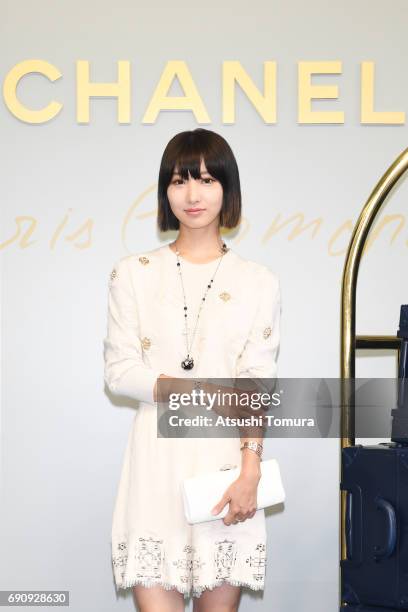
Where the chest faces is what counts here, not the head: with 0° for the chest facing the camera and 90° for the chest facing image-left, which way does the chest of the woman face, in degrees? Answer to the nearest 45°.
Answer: approximately 0°
